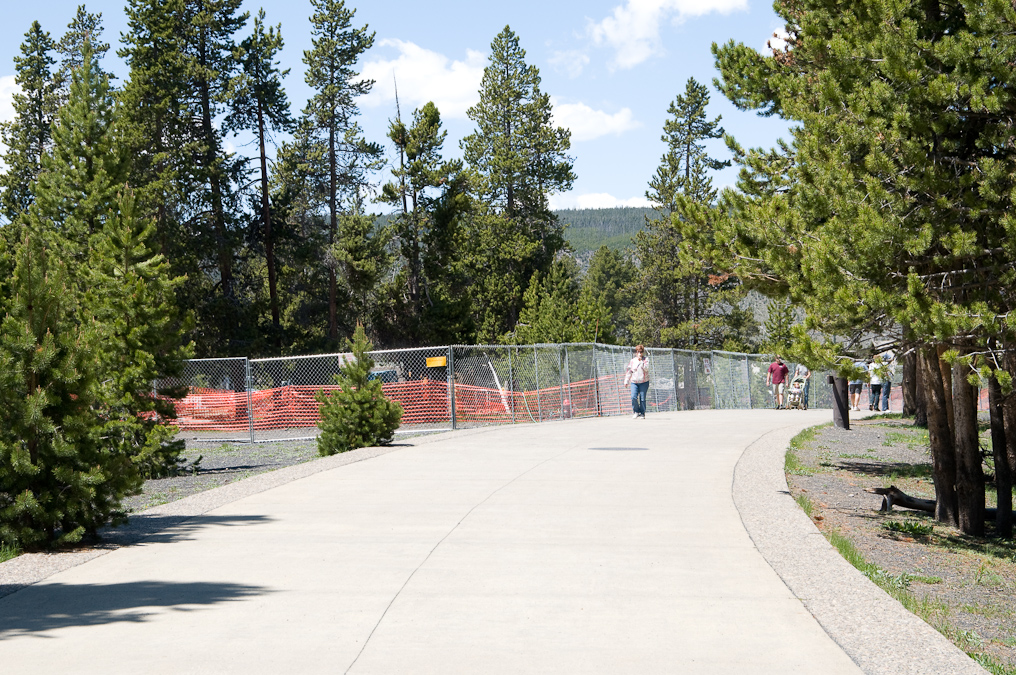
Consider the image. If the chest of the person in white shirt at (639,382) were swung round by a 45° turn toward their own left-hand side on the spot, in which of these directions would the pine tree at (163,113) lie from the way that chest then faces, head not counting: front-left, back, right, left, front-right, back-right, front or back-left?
back

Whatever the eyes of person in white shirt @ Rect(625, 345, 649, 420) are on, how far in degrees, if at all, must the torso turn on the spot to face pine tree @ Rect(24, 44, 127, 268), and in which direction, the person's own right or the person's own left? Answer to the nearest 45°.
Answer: approximately 90° to the person's own right

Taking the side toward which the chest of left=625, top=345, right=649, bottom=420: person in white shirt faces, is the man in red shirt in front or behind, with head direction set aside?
behind

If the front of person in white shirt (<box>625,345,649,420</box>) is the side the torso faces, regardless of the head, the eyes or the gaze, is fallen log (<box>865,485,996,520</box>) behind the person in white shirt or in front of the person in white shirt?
in front

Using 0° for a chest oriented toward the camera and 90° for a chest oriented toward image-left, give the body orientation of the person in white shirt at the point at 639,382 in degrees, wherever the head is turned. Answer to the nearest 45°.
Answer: approximately 0°

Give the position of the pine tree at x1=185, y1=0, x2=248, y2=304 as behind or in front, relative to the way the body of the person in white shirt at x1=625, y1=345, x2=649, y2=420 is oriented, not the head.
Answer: behind

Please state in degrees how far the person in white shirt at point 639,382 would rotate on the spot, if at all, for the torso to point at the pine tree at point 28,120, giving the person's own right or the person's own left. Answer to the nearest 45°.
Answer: approximately 135° to the person's own right

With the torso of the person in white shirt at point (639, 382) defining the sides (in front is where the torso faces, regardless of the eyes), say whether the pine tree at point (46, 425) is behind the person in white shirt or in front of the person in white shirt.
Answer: in front

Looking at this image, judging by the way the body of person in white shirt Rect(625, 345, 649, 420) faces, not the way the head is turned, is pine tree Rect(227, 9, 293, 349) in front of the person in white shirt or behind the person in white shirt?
behind
